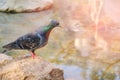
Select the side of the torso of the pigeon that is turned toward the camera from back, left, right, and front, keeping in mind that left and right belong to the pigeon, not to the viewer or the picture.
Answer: right

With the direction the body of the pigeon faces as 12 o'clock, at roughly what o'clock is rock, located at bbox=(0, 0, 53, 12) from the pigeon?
The rock is roughly at 9 o'clock from the pigeon.
